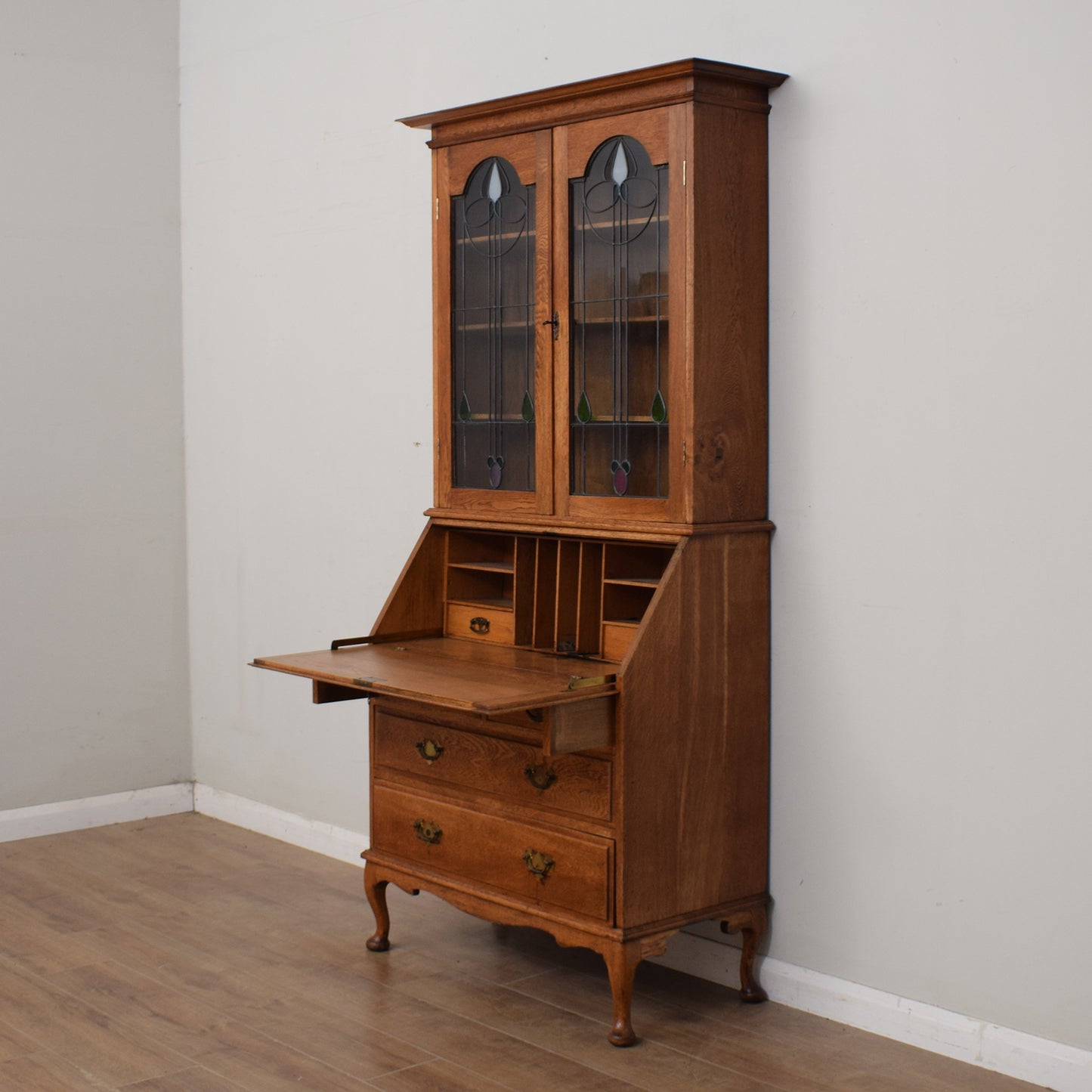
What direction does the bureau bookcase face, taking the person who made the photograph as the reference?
facing the viewer and to the left of the viewer
